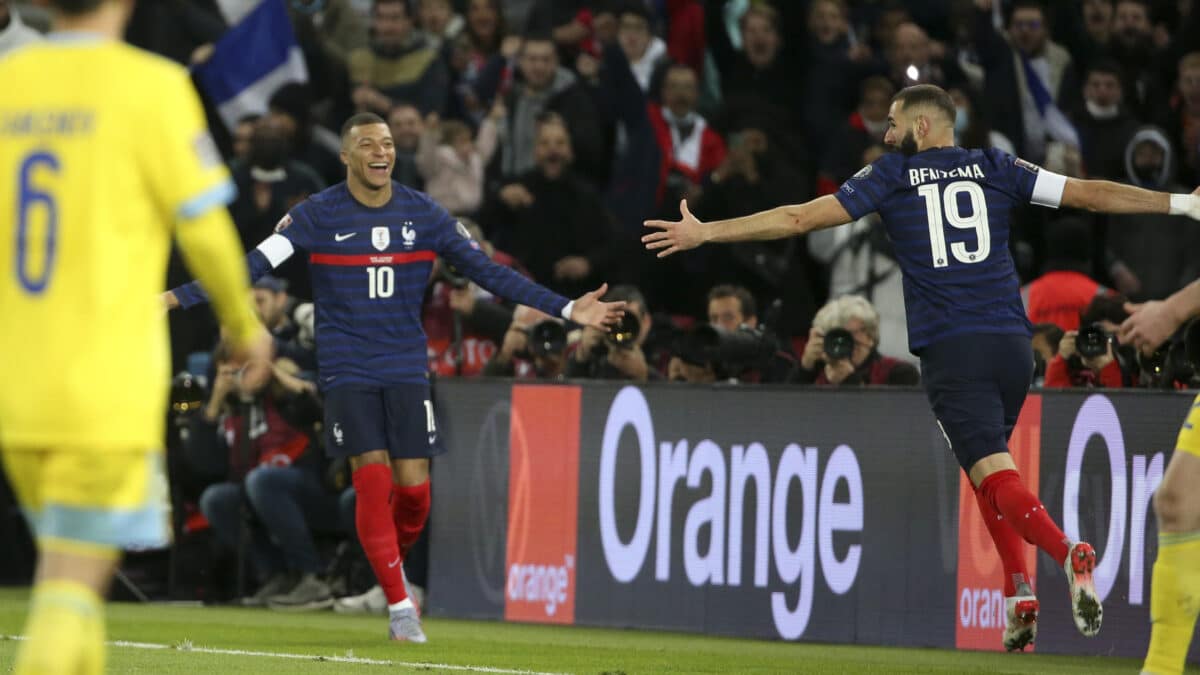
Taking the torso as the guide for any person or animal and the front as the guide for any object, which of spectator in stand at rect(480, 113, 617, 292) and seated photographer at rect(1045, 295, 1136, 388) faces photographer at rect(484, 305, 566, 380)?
the spectator in stand

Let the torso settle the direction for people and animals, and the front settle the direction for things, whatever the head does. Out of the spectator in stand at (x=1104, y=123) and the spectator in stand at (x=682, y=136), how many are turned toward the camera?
2

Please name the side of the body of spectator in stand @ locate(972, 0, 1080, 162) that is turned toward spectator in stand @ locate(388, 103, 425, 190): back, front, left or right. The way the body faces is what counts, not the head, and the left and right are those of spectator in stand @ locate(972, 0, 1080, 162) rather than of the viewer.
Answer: right

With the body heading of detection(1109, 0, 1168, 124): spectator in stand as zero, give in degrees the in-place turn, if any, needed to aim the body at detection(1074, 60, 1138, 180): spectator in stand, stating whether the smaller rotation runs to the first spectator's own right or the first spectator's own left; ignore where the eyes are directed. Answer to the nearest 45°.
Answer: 0° — they already face them

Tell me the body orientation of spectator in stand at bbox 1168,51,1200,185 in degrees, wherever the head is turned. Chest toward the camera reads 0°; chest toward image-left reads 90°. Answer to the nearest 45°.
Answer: approximately 0°

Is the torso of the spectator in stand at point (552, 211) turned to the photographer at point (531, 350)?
yes
